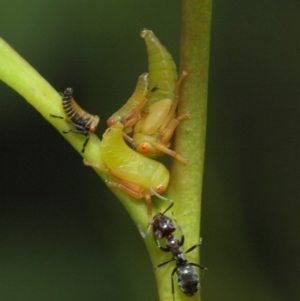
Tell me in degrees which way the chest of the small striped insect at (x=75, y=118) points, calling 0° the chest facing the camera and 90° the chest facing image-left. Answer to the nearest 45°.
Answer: approximately 270°
